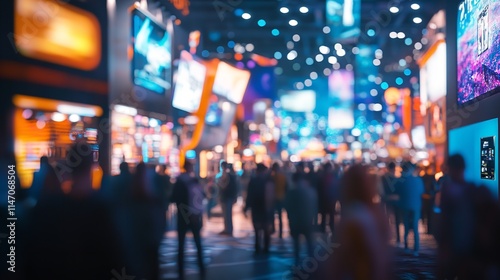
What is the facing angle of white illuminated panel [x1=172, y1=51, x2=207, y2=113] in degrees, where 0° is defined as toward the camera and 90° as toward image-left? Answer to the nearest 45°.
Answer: approximately 0°

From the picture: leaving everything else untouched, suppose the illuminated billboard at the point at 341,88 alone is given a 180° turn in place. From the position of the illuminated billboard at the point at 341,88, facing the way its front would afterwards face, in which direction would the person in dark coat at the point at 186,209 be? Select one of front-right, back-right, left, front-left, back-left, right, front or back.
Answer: back

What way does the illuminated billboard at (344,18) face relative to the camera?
toward the camera

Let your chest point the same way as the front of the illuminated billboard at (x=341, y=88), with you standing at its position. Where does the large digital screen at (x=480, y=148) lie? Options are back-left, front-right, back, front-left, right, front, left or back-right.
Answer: front

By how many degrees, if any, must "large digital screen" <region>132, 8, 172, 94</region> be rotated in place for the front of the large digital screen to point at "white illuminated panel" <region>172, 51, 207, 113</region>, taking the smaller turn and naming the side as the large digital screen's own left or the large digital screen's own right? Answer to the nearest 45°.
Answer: approximately 135° to the large digital screen's own left

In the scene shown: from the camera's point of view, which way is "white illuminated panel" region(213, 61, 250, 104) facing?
toward the camera

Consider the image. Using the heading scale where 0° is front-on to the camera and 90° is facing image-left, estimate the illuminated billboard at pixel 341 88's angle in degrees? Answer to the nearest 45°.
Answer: approximately 0°

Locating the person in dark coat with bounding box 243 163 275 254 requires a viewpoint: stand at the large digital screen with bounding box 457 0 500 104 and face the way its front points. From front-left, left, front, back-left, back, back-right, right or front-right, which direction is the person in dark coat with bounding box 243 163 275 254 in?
front-right

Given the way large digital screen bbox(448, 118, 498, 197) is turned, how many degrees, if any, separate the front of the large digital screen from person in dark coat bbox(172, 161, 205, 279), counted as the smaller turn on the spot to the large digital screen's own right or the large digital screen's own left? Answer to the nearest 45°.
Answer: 0° — it already faces them

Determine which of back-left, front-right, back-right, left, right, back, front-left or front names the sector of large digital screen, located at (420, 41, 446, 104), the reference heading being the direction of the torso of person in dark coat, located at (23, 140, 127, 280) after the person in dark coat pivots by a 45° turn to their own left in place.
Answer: right

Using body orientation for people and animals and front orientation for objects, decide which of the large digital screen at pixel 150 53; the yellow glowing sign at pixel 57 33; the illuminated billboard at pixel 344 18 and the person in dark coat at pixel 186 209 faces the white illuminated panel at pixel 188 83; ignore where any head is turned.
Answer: the person in dark coat

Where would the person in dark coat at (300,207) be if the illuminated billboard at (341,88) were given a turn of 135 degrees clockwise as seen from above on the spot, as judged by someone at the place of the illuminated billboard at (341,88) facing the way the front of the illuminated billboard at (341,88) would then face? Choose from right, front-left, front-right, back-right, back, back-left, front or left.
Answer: back-left

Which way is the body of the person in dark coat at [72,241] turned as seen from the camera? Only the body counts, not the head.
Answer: away from the camera

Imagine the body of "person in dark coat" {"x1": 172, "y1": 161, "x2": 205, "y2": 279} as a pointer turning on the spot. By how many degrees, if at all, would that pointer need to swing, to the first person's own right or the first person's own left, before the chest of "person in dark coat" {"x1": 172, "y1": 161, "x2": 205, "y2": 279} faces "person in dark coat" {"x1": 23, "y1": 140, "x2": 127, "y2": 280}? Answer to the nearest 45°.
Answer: approximately 180°

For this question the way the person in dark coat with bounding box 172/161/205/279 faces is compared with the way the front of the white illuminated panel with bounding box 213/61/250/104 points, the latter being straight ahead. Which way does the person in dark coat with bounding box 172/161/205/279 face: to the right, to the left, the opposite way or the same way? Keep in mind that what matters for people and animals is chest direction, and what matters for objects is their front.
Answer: the opposite way

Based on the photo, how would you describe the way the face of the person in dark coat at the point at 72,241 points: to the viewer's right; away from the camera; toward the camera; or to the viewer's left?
away from the camera

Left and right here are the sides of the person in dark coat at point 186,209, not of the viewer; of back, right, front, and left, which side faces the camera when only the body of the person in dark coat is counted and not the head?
back

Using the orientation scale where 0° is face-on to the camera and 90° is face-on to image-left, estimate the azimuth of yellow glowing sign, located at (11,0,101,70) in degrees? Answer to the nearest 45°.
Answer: approximately 315°
